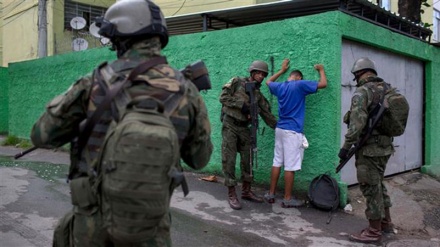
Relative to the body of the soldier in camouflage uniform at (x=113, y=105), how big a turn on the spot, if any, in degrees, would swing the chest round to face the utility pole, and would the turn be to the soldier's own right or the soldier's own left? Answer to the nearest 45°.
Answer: approximately 45° to the soldier's own right

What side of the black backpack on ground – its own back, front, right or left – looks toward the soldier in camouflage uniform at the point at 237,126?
right

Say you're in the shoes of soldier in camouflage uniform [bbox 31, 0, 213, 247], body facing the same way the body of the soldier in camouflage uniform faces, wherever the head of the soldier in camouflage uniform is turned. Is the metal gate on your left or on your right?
on your right

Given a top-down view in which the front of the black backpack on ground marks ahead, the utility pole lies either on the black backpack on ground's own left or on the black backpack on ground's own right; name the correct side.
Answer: on the black backpack on ground's own right

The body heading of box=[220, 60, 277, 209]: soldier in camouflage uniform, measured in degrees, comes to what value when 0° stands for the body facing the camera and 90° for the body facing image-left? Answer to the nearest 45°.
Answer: approximately 315°

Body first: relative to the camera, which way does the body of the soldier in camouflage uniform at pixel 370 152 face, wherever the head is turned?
to the viewer's left

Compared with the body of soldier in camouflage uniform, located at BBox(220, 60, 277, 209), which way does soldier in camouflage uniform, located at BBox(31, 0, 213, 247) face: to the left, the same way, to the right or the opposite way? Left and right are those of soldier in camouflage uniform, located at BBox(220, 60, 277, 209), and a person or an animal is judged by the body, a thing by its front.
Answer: the opposite way
